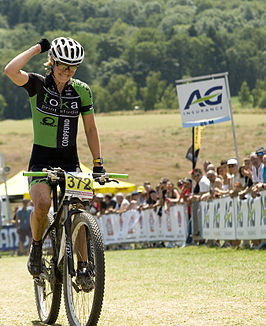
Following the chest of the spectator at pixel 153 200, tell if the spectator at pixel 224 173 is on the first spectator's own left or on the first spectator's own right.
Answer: on the first spectator's own left

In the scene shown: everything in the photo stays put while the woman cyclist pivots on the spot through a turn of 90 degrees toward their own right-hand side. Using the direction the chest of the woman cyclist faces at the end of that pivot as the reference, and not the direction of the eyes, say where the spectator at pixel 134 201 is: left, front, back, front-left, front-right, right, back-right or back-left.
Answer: right

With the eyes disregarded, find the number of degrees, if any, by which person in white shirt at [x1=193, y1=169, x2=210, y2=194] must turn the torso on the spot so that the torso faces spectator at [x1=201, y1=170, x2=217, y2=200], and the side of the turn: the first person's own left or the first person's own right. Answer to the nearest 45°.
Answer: approximately 45° to the first person's own left

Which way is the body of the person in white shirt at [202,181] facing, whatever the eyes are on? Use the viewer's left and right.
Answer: facing the viewer and to the left of the viewer

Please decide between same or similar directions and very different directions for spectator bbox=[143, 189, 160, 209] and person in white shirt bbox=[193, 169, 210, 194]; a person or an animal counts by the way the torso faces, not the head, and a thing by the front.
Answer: same or similar directions

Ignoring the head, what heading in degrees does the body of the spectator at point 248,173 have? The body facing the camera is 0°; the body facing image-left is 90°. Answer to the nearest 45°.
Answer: approximately 45°

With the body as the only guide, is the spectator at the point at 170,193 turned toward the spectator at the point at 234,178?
no

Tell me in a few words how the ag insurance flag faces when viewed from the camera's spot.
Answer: facing the viewer

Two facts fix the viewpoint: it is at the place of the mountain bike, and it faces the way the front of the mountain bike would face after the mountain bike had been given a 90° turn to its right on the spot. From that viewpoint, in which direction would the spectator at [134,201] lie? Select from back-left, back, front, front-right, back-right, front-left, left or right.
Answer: right
